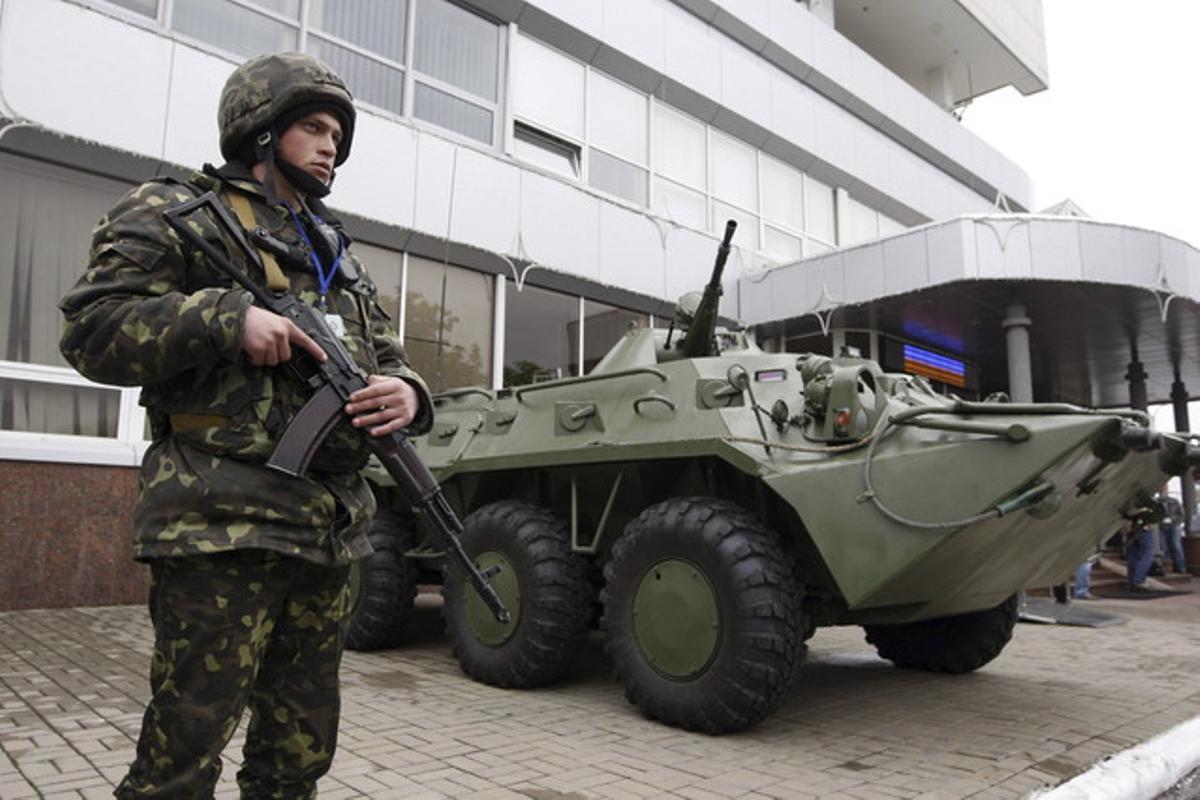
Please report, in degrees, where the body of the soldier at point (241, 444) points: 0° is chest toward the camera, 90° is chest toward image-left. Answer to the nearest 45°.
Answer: approximately 315°

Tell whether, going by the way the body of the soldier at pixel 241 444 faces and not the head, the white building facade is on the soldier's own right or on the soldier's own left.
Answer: on the soldier's own left

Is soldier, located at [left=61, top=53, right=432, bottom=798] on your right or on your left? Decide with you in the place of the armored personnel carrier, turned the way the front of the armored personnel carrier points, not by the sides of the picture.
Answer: on your right

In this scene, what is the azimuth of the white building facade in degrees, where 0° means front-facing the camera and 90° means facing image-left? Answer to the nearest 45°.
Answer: approximately 315°

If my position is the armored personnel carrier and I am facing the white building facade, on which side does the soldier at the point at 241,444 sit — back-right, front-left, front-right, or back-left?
back-left
